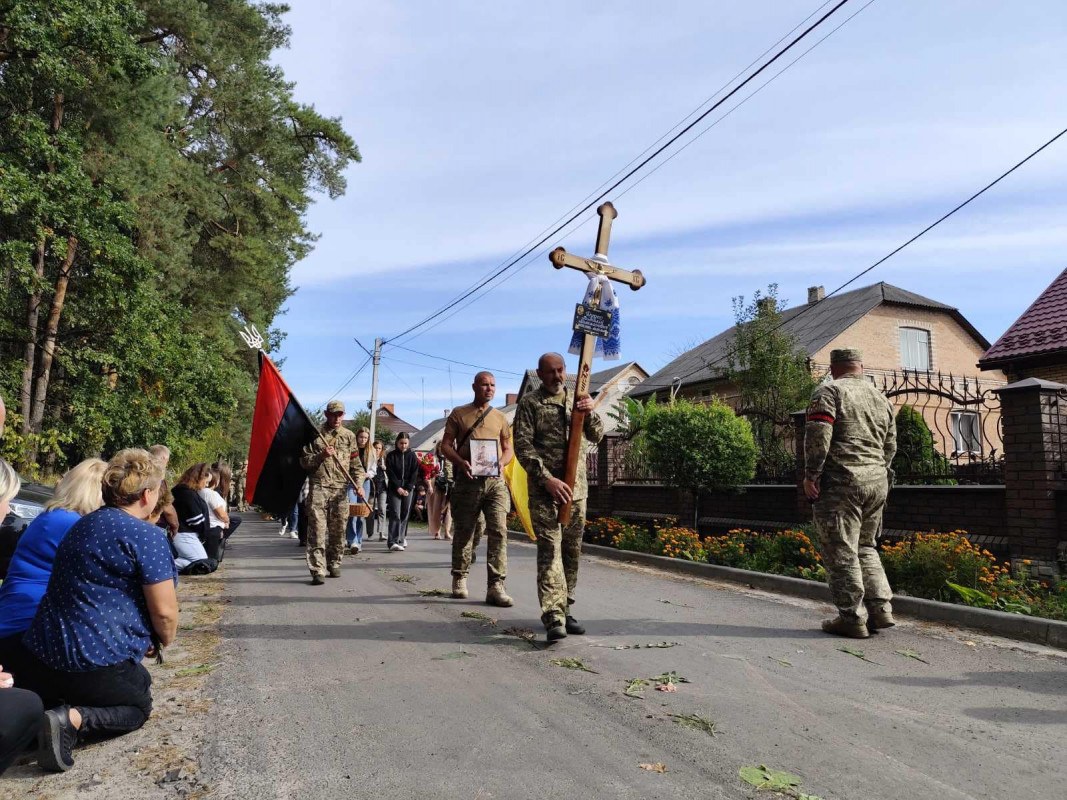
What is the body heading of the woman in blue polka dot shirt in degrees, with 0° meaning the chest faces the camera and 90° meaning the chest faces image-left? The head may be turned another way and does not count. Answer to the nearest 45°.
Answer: approximately 225°

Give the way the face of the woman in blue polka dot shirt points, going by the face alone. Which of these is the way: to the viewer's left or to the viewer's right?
to the viewer's right

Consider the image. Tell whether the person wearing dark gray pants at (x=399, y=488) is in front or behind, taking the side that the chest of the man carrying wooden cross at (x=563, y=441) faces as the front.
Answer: behind

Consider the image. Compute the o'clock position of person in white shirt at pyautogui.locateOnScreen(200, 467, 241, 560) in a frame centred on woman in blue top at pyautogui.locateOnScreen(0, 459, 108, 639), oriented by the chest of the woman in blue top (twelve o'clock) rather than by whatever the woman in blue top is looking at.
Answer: The person in white shirt is roughly at 11 o'clock from the woman in blue top.

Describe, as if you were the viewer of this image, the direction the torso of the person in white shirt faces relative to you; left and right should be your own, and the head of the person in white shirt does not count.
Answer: facing to the right of the viewer

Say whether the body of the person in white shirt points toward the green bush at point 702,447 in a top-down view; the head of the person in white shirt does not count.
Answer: yes

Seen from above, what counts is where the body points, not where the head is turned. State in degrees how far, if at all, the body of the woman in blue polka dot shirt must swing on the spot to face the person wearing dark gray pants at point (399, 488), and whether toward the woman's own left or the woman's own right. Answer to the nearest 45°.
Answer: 0° — they already face them

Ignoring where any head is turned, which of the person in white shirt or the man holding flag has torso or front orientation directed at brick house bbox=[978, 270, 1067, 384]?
the person in white shirt

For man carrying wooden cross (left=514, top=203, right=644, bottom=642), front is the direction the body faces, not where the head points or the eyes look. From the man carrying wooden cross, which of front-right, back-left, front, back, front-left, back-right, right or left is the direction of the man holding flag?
back-right

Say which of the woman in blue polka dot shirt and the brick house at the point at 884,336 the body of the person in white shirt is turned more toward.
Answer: the brick house
